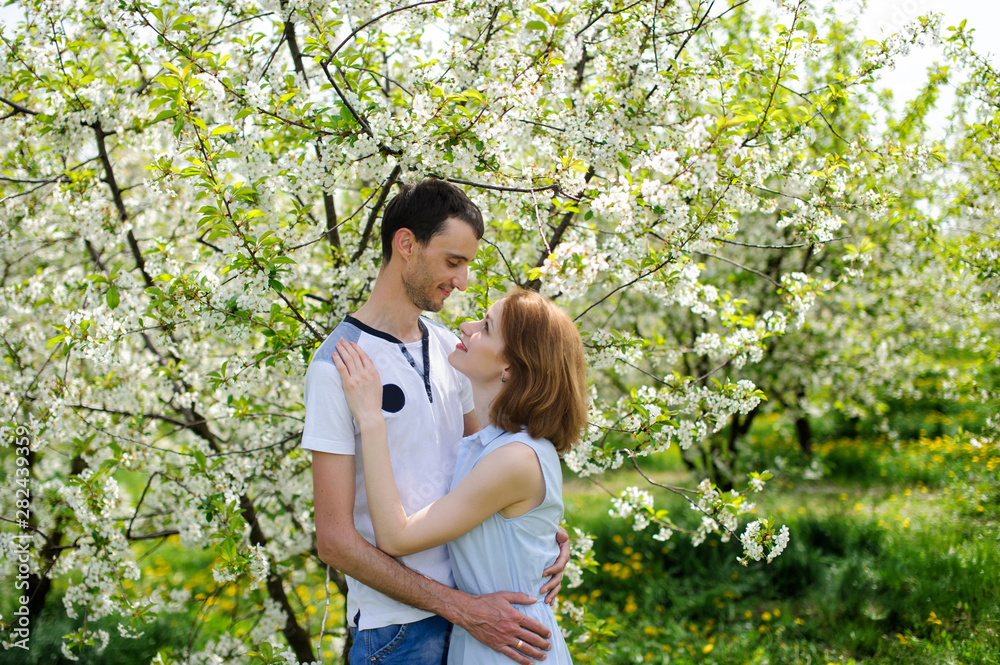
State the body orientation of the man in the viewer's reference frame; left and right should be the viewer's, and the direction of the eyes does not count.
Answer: facing the viewer and to the right of the viewer

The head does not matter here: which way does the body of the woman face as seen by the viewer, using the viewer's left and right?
facing to the left of the viewer

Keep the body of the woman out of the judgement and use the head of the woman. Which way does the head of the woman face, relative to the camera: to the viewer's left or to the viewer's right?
to the viewer's left

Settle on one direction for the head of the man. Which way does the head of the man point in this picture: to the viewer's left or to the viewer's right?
to the viewer's right
